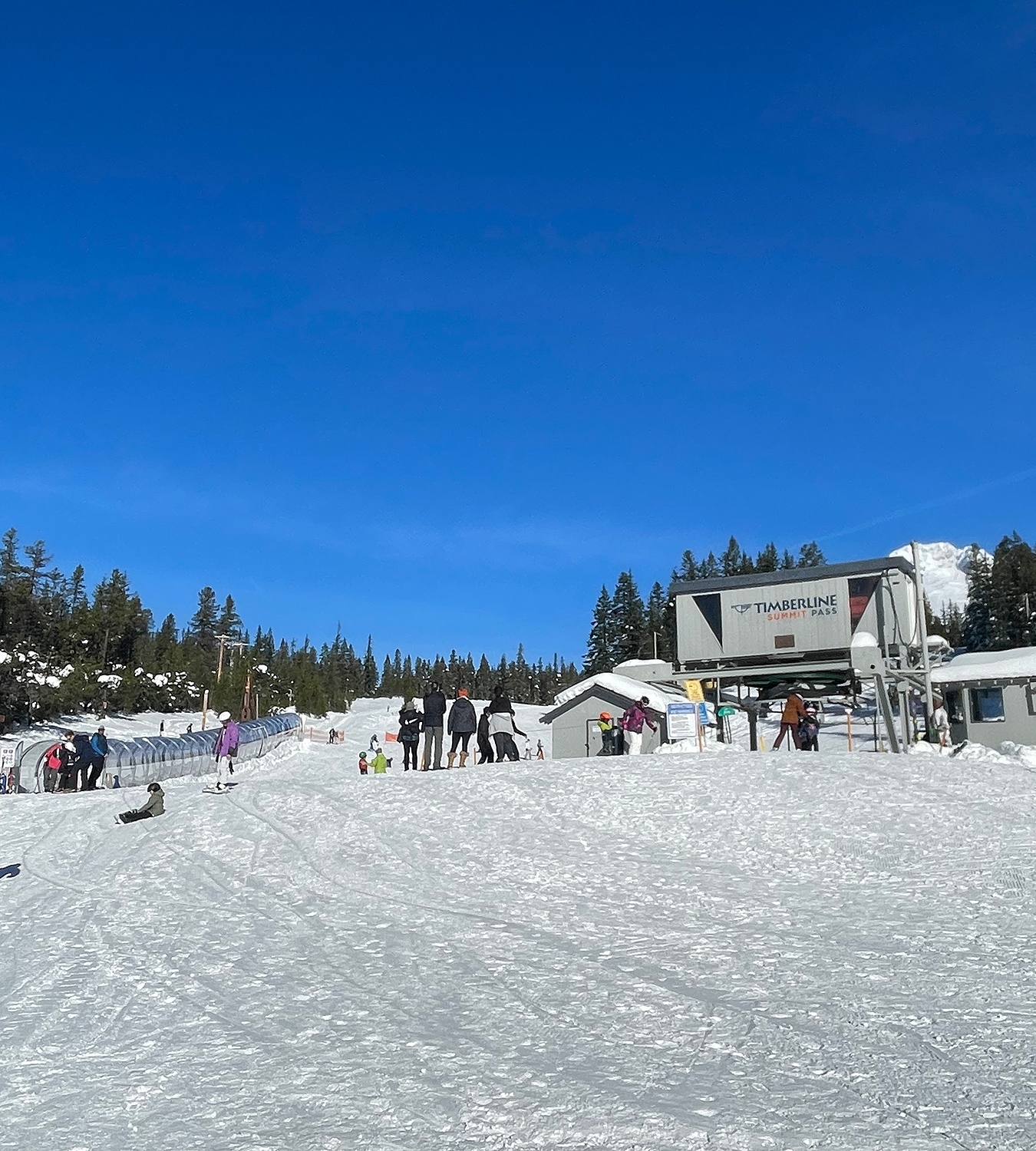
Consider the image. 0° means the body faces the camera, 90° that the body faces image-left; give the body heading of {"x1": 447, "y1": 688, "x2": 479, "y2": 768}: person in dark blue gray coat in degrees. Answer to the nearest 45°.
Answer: approximately 180°

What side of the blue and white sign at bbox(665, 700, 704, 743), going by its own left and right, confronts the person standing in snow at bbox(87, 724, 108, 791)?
right

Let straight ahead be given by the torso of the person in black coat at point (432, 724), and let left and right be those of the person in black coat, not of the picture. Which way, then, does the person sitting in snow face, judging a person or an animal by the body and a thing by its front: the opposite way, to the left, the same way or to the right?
to the left

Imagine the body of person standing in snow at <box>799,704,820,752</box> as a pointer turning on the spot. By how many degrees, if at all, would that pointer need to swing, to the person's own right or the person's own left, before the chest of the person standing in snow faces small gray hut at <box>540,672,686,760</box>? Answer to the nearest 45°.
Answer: approximately 135° to the person's own right

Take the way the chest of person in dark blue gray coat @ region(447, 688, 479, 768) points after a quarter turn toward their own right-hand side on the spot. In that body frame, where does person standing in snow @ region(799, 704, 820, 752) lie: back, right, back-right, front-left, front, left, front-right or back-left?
front

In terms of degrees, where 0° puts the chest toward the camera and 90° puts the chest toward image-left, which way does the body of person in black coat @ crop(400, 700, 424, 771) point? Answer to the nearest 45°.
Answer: approximately 180°

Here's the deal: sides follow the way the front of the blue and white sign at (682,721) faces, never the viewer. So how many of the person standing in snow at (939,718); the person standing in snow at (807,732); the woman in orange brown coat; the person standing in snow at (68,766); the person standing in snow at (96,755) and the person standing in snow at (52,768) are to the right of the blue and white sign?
3

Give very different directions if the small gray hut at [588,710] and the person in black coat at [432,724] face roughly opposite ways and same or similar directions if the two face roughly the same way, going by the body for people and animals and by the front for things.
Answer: very different directions

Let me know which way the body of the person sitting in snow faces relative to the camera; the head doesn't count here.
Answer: to the viewer's left

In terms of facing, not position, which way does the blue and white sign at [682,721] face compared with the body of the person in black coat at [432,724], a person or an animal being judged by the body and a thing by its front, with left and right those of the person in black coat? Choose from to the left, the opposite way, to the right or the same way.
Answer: the opposite way

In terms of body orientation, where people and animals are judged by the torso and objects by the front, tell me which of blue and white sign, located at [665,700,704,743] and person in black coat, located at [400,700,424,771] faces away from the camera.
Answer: the person in black coat

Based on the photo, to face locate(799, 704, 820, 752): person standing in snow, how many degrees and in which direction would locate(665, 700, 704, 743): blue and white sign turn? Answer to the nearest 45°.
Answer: approximately 90° to its left

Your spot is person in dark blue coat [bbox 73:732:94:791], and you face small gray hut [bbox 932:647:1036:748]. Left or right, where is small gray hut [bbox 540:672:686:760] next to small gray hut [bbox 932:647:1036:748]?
left

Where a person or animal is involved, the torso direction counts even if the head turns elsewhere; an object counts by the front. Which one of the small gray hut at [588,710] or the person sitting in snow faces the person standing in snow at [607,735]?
the small gray hut

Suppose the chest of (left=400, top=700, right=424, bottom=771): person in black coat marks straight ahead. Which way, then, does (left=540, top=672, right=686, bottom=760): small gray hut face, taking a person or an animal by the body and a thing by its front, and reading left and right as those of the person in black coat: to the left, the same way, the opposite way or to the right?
the opposite way
